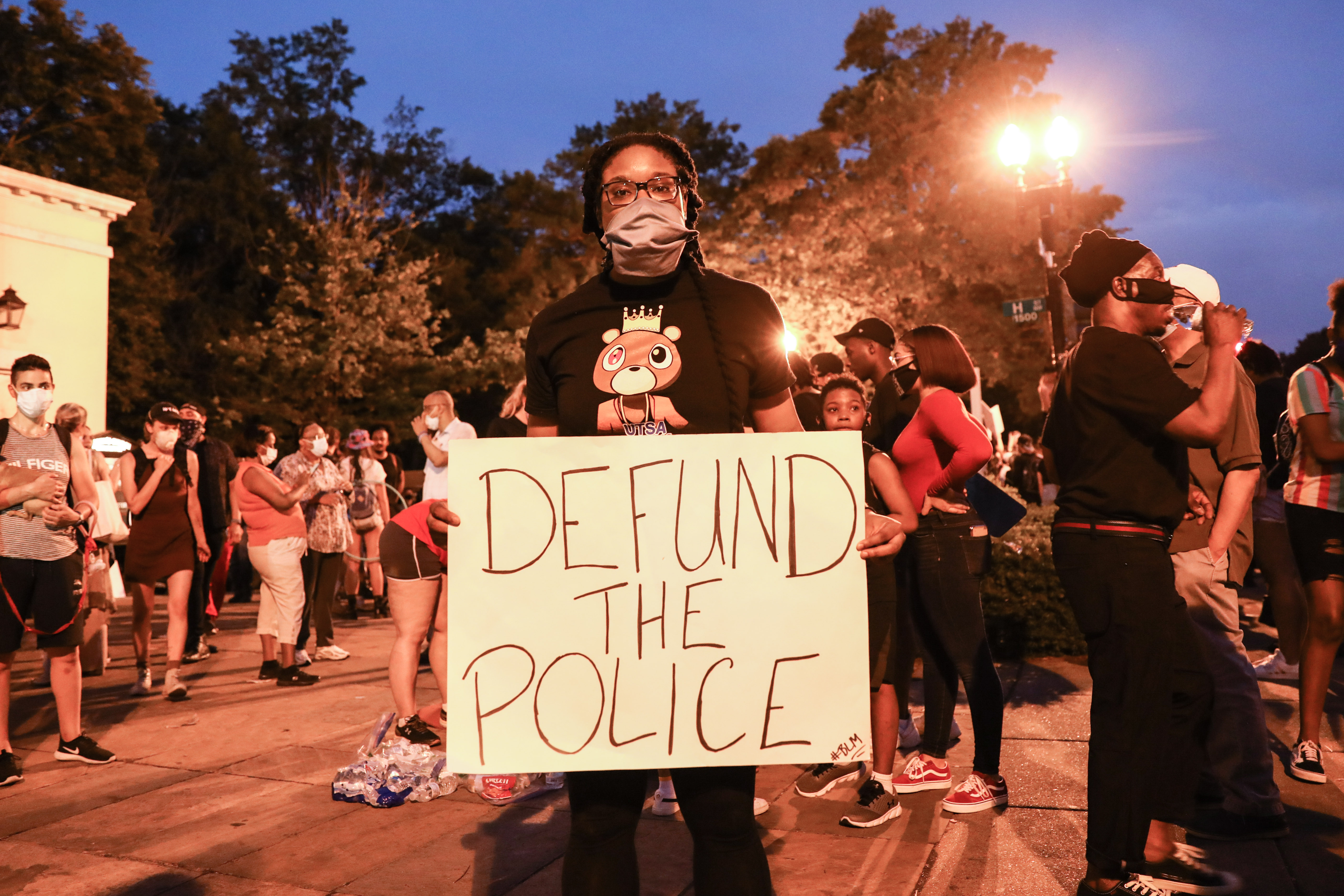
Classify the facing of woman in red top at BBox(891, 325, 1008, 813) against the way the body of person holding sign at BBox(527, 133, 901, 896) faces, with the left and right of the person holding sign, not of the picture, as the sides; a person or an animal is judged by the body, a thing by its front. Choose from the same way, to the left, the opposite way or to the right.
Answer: to the right

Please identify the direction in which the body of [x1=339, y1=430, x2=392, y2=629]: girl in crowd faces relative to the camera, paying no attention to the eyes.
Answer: away from the camera

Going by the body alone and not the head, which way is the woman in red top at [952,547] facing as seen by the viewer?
to the viewer's left

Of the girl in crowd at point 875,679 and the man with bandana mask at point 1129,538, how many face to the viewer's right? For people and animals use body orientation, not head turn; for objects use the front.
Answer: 1

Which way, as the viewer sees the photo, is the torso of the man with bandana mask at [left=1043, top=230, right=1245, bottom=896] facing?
to the viewer's right

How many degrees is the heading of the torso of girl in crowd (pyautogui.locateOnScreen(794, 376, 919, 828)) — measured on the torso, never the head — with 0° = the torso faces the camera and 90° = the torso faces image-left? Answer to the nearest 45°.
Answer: approximately 45°

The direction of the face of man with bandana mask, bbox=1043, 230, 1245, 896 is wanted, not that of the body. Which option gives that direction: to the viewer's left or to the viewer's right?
to the viewer's right

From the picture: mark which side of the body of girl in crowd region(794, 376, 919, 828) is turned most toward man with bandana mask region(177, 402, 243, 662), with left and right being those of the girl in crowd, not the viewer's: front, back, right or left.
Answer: right

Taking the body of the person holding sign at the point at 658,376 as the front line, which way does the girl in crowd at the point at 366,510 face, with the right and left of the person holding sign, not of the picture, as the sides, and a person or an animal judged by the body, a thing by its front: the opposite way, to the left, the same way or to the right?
the opposite way

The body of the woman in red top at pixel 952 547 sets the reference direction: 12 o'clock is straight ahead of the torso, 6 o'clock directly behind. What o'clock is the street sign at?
The street sign is roughly at 3 o'clock from the woman in red top.
